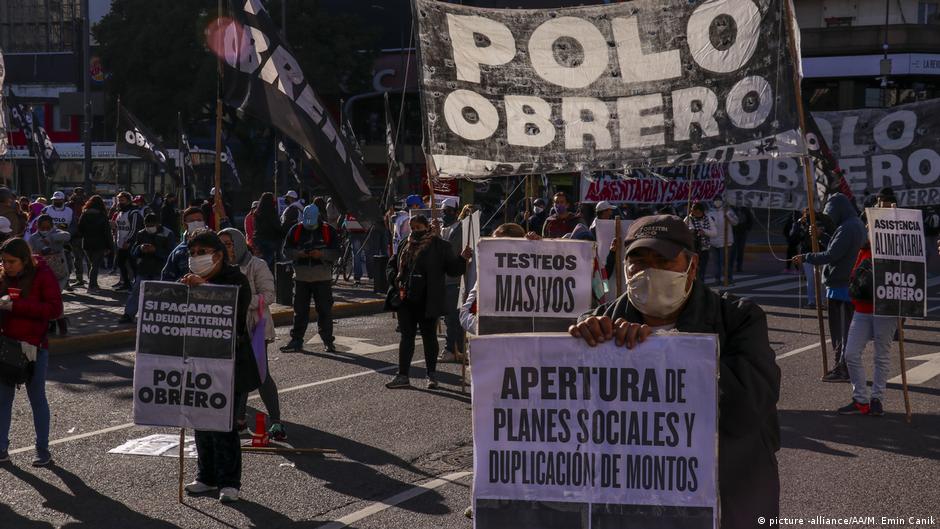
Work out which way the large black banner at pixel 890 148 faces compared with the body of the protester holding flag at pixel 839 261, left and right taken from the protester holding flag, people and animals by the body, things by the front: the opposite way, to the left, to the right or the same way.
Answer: to the left

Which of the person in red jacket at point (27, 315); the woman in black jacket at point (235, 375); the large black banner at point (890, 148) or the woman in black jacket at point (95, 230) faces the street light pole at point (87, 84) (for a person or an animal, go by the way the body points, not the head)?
the woman in black jacket at point (95, 230)

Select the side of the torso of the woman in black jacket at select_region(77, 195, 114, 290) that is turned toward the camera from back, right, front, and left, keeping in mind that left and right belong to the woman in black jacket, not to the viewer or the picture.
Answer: back

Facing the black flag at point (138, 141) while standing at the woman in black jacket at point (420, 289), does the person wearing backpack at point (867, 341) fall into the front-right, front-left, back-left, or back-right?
back-right

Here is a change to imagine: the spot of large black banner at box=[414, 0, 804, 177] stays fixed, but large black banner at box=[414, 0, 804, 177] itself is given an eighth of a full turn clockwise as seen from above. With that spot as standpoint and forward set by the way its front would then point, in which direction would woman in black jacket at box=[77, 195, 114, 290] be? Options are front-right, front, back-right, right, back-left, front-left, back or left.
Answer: right

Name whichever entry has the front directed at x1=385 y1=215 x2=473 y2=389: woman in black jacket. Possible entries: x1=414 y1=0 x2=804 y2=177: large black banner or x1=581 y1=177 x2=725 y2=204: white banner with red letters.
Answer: the white banner with red letters

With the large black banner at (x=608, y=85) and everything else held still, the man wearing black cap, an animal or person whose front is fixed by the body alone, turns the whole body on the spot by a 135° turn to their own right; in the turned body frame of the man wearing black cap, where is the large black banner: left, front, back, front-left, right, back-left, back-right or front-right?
front

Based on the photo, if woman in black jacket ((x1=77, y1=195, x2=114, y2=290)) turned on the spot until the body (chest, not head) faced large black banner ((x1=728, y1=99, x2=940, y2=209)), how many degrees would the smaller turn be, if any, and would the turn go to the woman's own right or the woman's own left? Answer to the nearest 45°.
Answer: approximately 135° to the woman's own right

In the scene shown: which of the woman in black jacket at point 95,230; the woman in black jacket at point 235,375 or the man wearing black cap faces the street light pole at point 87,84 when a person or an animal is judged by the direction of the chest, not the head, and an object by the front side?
the woman in black jacket at point 95,230

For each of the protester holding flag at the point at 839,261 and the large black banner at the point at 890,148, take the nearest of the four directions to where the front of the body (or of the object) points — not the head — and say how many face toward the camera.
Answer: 1
